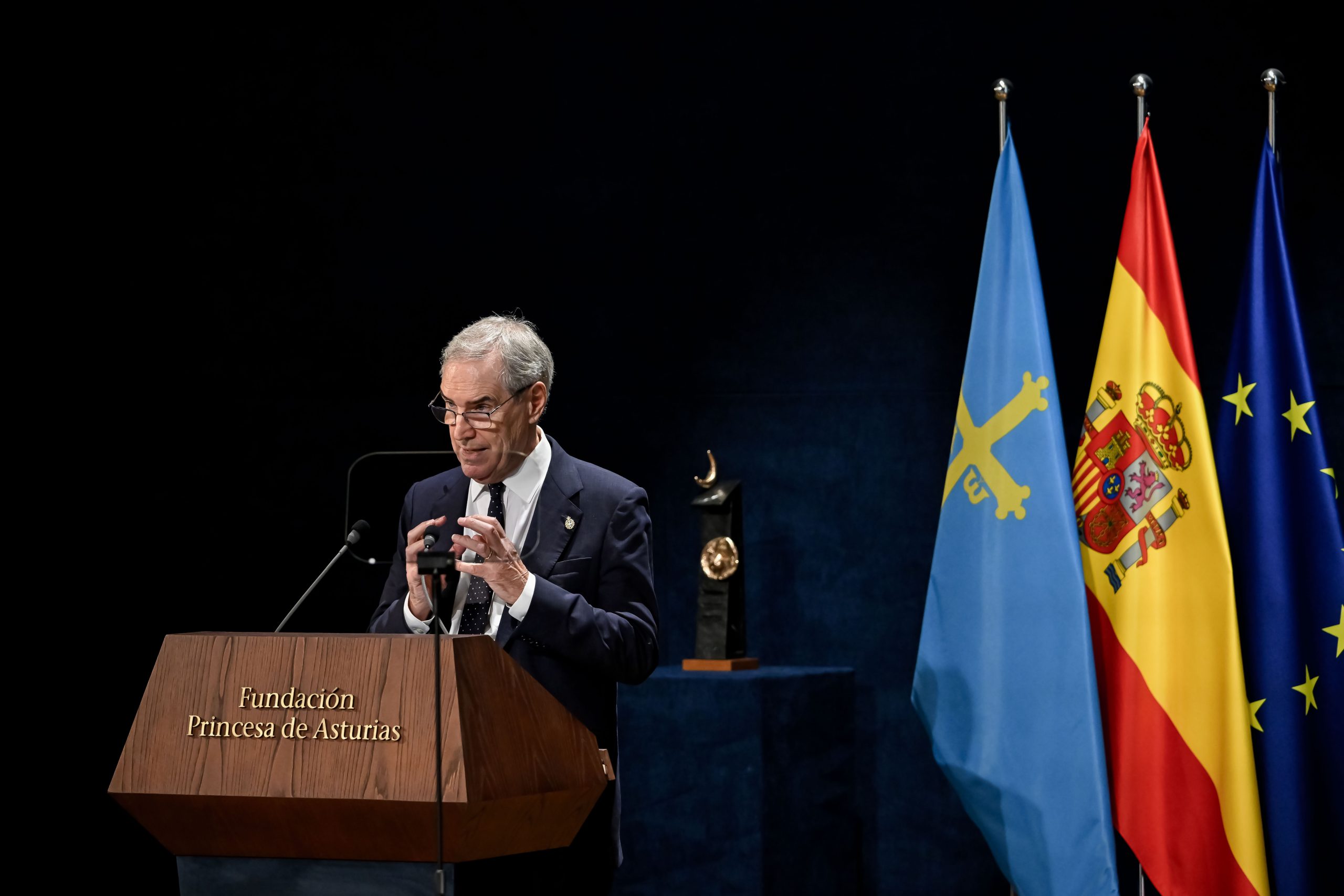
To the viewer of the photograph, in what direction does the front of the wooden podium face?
facing the viewer and to the left of the viewer

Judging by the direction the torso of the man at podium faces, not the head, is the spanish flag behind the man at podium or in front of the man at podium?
behind

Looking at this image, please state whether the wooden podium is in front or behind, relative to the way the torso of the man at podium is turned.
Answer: in front

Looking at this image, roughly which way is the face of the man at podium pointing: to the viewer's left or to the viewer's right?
to the viewer's left

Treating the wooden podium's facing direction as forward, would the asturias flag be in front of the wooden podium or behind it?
behind

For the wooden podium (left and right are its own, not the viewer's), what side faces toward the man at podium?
back

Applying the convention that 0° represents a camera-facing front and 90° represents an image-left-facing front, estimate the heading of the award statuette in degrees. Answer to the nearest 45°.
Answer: approximately 45°

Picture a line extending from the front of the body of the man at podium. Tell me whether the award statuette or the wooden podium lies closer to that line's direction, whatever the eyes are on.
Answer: the wooden podium
